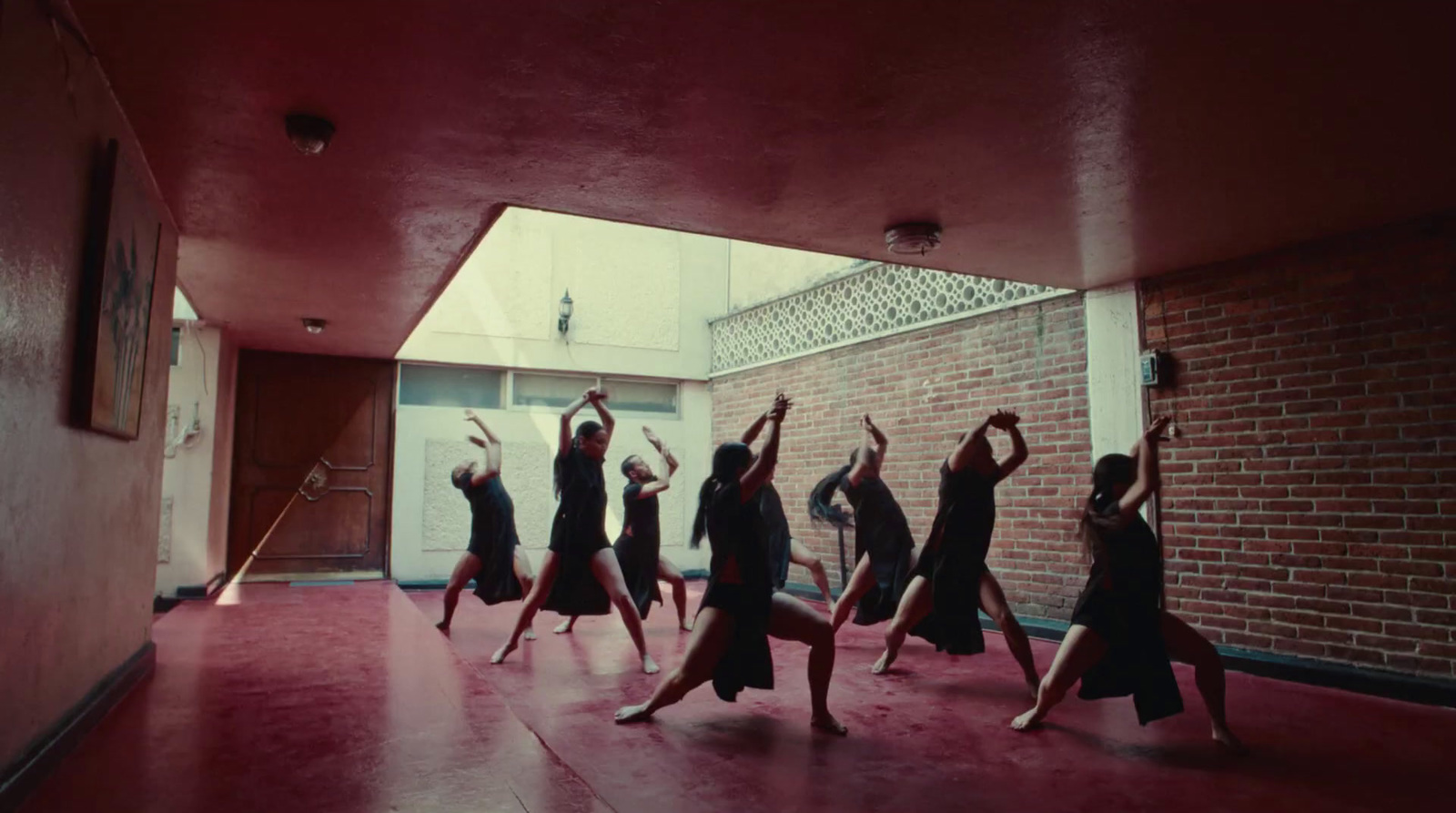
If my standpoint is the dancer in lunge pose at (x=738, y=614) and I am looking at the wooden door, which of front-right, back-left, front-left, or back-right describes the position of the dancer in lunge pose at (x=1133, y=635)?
back-right

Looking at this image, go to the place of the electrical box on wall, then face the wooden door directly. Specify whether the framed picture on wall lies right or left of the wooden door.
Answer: left

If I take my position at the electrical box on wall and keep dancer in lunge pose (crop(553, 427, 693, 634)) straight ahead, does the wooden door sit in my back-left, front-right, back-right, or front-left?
front-right

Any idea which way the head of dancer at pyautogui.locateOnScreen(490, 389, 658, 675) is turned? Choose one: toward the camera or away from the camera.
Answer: toward the camera

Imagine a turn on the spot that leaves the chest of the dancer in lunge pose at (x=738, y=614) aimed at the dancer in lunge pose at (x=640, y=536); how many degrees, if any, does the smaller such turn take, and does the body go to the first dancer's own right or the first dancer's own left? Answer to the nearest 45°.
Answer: approximately 90° to the first dancer's own left

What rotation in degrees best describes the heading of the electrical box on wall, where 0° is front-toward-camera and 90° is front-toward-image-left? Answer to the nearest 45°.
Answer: approximately 45°

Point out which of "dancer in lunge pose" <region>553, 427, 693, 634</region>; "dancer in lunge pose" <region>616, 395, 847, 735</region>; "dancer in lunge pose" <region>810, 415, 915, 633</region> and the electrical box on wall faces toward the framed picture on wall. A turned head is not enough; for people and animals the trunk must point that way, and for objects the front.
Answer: the electrical box on wall

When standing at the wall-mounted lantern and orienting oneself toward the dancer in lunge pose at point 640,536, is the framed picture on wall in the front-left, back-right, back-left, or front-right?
front-right

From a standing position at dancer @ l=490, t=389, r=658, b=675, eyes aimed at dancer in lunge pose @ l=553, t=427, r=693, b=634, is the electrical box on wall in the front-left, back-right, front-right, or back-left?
front-right
